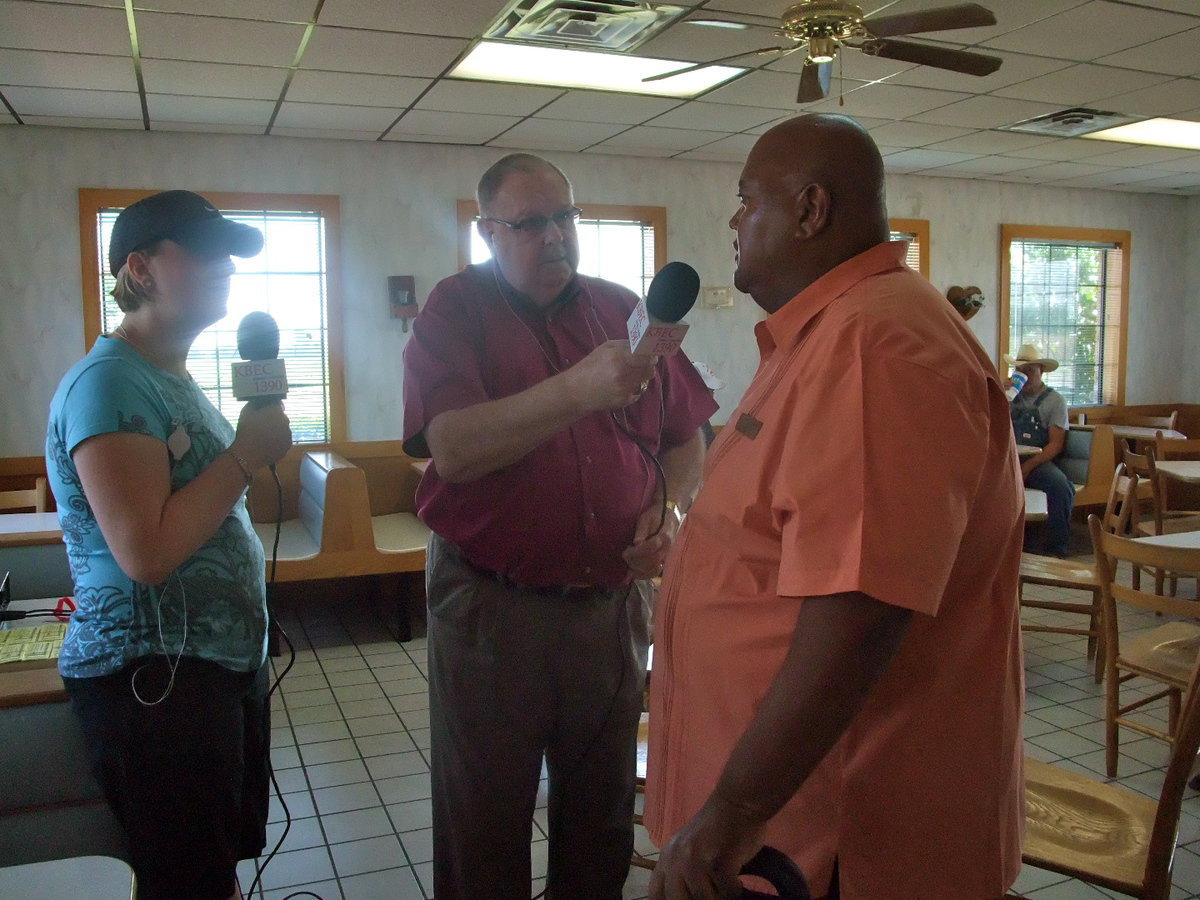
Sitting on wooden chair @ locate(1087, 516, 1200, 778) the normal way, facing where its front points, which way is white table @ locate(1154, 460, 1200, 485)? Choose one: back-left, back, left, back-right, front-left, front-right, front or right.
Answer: front-left

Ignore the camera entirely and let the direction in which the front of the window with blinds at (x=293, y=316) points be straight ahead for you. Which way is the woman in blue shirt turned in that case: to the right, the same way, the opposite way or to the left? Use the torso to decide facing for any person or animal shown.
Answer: to the left

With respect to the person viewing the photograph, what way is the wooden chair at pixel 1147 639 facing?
facing away from the viewer and to the right of the viewer

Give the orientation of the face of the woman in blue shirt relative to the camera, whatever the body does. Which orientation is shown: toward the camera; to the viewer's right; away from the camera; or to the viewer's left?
to the viewer's right

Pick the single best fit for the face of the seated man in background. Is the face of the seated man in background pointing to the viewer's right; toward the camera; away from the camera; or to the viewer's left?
toward the camera

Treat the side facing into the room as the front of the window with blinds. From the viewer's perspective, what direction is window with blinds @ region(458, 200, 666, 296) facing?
toward the camera

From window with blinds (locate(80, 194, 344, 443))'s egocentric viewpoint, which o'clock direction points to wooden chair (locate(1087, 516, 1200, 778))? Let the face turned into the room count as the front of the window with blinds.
The wooden chair is roughly at 11 o'clock from the window with blinds.

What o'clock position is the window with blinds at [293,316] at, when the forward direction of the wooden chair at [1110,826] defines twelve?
The window with blinds is roughly at 1 o'clock from the wooden chair.

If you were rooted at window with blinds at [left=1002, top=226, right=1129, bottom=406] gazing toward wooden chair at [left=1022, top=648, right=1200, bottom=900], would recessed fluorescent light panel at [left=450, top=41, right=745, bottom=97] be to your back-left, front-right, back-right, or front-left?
front-right

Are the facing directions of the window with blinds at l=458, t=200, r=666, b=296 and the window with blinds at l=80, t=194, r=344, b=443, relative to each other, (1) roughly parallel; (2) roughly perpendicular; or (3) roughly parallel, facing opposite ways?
roughly parallel

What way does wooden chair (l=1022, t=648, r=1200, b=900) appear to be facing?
to the viewer's left

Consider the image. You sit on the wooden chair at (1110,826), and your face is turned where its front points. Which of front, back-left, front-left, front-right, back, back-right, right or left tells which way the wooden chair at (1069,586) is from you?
right

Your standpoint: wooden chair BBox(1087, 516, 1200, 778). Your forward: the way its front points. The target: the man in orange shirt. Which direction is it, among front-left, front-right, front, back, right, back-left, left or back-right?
back-right

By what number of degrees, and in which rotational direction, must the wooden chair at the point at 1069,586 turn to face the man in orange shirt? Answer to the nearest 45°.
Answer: approximately 90° to its left

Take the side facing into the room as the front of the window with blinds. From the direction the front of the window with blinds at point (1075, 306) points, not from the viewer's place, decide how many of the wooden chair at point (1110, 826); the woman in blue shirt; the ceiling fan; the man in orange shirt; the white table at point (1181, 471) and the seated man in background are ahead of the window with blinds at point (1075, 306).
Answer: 6

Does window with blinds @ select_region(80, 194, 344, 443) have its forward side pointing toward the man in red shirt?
yes

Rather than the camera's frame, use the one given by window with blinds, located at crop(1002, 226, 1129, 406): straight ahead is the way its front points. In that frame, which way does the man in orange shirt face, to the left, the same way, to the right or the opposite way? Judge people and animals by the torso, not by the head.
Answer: to the right
